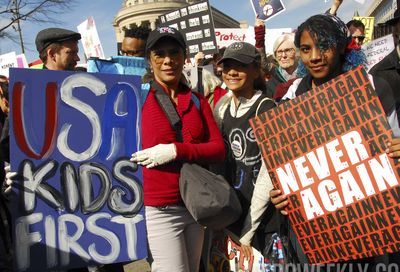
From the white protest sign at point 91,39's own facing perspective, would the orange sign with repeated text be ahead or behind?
ahead

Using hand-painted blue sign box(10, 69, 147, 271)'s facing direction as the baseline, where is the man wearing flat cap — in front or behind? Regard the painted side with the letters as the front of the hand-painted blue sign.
behind

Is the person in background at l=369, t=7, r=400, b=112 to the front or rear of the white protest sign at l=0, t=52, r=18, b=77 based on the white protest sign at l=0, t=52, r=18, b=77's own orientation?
to the front

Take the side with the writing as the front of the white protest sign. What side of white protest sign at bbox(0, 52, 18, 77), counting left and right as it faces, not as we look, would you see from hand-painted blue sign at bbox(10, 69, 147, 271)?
front

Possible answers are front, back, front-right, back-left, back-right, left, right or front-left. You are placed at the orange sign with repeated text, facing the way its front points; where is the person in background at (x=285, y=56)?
back

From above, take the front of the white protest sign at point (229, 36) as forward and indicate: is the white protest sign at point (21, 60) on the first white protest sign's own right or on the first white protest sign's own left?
on the first white protest sign's own right

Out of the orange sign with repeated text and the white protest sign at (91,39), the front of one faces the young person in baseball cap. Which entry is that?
the white protest sign

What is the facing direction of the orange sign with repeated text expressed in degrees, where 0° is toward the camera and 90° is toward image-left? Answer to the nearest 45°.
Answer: approximately 0°

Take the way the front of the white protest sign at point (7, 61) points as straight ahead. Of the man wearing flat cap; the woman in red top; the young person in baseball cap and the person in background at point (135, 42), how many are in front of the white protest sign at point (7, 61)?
4

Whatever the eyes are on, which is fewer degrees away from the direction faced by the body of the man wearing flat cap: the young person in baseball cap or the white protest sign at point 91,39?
the young person in baseball cap
